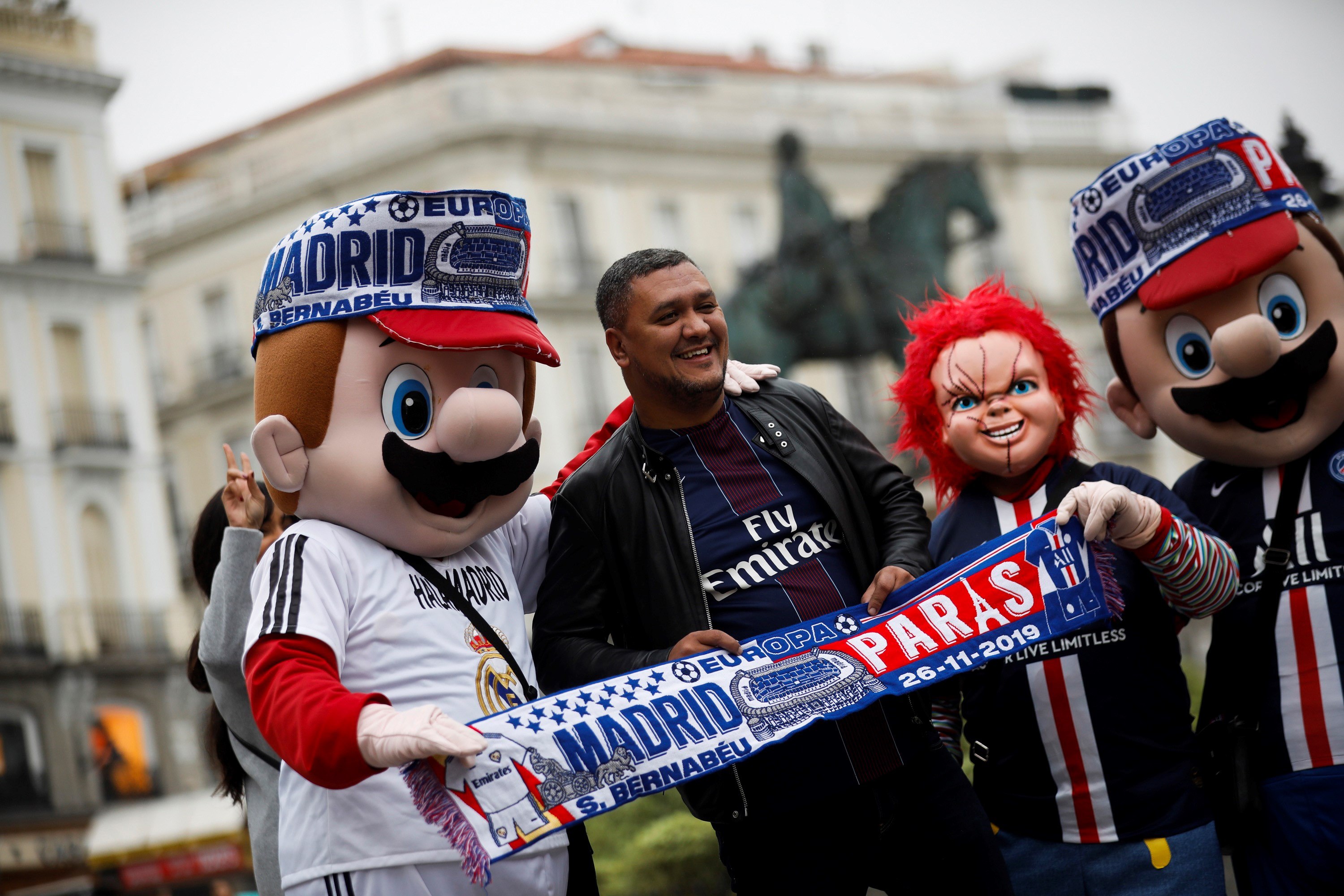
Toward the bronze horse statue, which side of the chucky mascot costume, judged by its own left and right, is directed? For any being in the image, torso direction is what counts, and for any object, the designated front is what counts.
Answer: back

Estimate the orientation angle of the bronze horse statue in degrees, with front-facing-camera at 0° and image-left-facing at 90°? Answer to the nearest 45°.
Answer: approximately 270°

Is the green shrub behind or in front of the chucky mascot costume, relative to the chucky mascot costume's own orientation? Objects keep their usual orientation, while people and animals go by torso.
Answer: behind

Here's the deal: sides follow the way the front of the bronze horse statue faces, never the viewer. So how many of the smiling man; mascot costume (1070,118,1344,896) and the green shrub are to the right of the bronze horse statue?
3

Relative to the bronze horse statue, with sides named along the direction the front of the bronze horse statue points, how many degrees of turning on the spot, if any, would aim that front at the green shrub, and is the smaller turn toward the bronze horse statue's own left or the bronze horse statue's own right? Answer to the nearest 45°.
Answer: approximately 90° to the bronze horse statue's own right

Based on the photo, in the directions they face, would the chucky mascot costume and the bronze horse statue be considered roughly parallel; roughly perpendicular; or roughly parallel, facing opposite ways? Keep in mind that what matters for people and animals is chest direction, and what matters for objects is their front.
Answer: roughly perpendicular

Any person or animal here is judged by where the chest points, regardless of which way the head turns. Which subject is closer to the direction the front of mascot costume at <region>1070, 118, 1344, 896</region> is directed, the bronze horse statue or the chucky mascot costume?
the chucky mascot costume

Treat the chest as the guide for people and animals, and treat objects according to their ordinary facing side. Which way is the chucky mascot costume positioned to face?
toward the camera

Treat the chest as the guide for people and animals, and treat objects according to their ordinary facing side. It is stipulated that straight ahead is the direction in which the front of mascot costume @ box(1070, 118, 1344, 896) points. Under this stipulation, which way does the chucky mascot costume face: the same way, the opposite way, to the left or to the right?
the same way

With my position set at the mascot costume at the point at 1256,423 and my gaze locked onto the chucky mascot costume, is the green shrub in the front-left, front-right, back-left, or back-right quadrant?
front-right

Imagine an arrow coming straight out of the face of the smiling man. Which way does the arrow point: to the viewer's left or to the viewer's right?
to the viewer's right

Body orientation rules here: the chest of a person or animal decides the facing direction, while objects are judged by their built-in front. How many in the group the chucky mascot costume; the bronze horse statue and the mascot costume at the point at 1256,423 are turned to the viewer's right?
1

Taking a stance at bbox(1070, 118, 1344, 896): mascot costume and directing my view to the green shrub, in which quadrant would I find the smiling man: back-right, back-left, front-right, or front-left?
front-left

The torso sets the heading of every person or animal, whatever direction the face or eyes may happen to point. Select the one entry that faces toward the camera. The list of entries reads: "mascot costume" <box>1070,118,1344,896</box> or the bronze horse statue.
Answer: the mascot costume

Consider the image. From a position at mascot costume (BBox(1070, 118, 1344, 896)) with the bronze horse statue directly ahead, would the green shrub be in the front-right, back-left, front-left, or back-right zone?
front-left

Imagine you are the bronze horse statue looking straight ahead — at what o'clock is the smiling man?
The smiling man is roughly at 3 o'clock from the bronze horse statue.

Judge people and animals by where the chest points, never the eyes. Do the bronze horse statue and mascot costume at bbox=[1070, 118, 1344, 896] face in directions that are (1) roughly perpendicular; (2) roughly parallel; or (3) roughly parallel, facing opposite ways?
roughly perpendicular

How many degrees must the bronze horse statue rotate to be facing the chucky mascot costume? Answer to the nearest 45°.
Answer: approximately 90° to its right
